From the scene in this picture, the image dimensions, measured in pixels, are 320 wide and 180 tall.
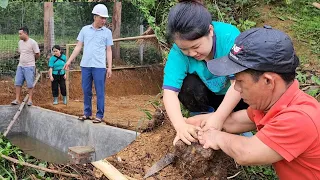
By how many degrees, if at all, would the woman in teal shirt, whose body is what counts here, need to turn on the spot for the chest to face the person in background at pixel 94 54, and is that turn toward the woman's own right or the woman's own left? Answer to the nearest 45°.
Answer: approximately 90° to the woman's own right

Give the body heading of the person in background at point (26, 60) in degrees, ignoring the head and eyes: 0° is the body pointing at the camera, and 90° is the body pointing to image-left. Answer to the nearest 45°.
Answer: approximately 45°

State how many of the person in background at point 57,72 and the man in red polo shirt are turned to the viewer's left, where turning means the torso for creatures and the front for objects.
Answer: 1

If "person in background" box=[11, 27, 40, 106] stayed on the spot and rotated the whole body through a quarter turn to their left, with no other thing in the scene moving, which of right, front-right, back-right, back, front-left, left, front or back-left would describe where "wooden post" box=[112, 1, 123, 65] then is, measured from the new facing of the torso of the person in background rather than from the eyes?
front-left

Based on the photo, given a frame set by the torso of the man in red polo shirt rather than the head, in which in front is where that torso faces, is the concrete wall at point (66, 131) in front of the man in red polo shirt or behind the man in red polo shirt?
in front

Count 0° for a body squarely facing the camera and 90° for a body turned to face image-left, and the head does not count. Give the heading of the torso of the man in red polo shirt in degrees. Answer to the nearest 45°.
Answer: approximately 90°

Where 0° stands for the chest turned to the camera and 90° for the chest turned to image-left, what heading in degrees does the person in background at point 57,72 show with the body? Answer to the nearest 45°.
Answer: approximately 0°

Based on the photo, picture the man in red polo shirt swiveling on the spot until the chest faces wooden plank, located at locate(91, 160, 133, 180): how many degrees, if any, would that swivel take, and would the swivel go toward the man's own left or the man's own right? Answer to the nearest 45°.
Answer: approximately 45° to the man's own right

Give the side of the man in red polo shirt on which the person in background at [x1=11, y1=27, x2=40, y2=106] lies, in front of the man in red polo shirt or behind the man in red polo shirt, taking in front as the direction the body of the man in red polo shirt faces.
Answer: in front
